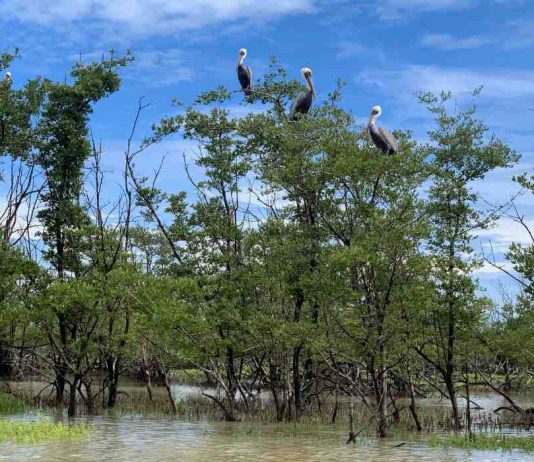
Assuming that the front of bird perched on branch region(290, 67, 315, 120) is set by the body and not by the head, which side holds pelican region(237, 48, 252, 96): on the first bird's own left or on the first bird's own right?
on the first bird's own left

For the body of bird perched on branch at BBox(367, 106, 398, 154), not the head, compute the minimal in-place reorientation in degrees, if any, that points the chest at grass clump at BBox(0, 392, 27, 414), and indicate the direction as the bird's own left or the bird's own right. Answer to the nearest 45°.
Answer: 0° — it already faces it

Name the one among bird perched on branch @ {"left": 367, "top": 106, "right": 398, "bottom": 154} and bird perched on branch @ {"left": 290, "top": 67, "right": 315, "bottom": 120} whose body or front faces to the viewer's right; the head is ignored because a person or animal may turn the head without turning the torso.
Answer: bird perched on branch @ {"left": 290, "top": 67, "right": 315, "bottom": 120}

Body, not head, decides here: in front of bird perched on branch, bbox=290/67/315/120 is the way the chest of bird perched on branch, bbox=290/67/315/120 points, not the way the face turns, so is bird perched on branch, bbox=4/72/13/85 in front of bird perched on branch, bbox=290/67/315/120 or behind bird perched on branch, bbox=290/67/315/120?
behind

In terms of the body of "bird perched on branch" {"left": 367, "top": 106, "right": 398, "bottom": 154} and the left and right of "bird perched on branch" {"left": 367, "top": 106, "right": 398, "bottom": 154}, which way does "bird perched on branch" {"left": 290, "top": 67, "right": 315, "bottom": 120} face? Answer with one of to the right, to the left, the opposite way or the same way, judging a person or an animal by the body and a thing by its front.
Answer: the opposite way

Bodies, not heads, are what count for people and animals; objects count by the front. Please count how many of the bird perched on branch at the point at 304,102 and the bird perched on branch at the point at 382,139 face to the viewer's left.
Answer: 1

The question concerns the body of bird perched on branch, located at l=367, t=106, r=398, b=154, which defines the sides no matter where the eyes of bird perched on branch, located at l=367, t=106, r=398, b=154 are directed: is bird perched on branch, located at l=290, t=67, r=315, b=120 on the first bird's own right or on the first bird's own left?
on the first bird's own right

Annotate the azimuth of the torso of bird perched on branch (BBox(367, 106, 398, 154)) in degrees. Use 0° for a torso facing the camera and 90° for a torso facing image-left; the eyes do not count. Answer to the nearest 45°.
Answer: approximately 90°

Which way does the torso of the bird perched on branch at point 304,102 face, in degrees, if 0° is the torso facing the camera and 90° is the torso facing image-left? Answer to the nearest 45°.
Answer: approximately 270°
